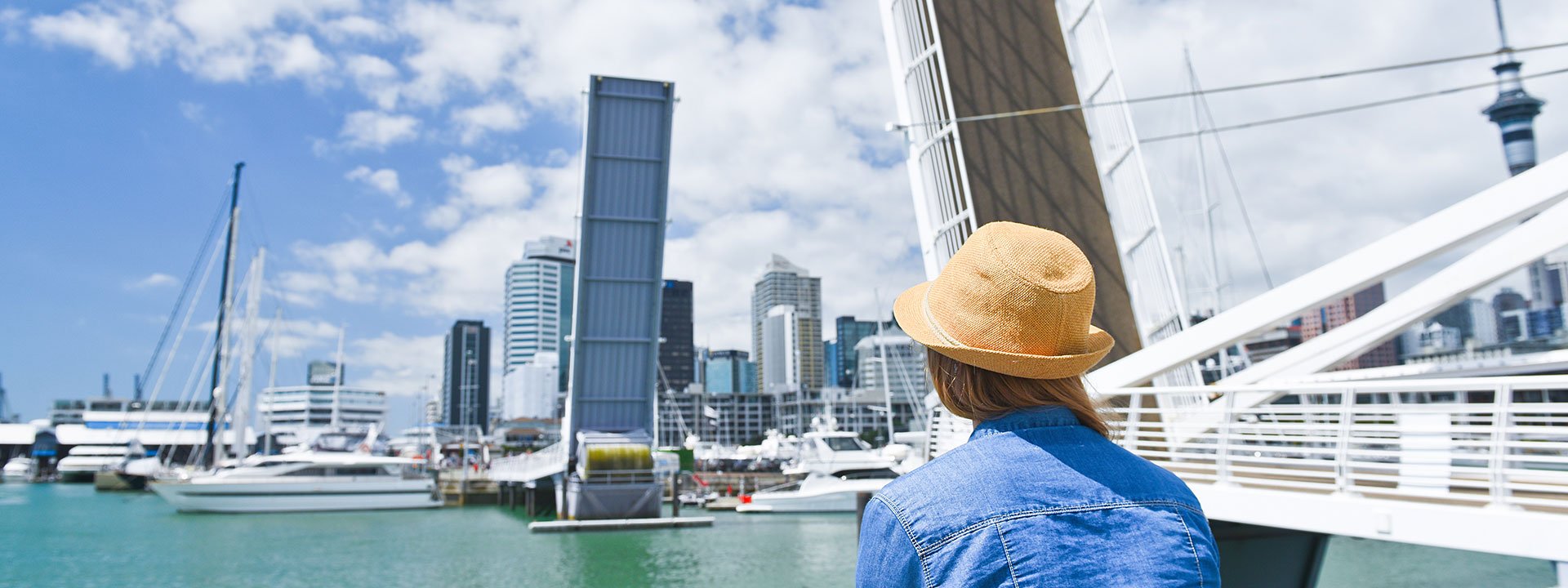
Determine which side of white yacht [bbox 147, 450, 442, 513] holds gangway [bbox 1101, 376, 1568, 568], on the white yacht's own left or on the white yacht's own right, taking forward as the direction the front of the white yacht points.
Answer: on the white yacht's own left

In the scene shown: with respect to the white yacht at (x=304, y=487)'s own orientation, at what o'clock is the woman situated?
The woman is roughly at 9 o'clock from the white yacht.

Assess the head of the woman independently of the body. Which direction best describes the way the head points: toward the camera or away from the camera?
away from the camera

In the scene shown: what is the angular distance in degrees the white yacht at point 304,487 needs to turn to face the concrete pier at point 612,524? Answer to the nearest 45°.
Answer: approximately 135° to its left

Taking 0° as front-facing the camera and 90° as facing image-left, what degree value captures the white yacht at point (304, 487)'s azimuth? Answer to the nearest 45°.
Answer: approximately 90°

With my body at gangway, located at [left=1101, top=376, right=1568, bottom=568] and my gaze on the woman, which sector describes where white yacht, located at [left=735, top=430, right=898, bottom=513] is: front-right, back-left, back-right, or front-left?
back-right

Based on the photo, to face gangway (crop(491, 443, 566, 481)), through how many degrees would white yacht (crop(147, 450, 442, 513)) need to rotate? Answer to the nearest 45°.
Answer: approximately 135° to its left
